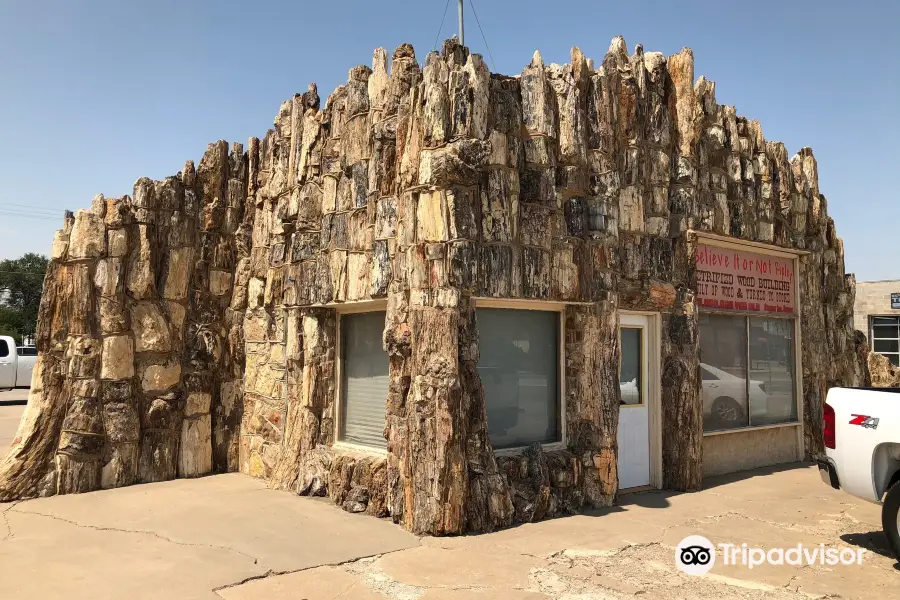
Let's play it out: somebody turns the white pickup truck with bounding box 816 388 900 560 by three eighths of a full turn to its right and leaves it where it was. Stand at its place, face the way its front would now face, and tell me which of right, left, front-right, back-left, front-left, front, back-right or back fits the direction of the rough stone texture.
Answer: back-right

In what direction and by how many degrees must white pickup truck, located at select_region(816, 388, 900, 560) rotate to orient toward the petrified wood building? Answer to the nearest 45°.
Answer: approximately 180°

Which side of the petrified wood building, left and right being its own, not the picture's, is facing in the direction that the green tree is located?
back

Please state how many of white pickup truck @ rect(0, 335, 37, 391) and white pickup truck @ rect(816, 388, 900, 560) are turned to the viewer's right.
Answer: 1

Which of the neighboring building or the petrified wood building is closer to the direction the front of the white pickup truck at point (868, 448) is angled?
the neighboring building

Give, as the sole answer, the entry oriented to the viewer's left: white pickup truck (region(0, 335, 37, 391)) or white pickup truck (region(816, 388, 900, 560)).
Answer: the white pickup truck (region(0, 335, 37, 391))

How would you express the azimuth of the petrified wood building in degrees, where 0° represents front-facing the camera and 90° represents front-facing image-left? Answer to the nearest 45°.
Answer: approximately 315°

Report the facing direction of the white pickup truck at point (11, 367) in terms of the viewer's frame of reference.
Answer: facing to the left of the viewer

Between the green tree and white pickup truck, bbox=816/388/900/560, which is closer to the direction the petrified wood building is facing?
the white pickup truck

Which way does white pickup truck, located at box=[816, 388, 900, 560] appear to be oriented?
to the viewer's right

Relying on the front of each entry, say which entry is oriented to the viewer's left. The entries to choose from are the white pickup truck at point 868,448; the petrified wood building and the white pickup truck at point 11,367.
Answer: the white pickup truck at point 11,367

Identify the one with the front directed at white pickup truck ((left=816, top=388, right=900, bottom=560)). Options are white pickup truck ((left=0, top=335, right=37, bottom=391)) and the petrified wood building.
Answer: the petrified wood building
